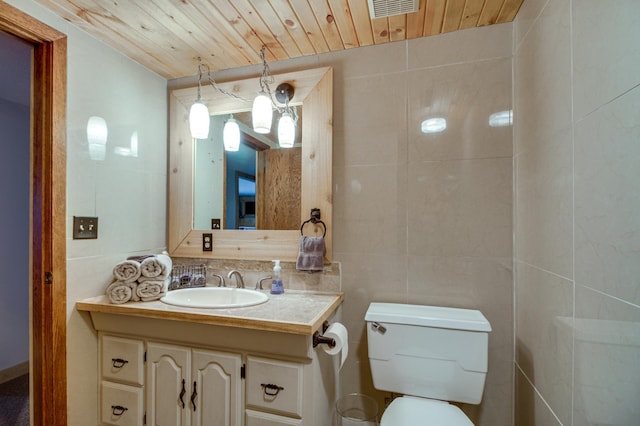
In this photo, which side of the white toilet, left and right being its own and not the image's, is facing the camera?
front

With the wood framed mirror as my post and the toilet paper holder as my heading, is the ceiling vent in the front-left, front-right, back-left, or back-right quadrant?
front-left

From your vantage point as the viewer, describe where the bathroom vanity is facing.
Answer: facing the viewer and to the left of the viewer

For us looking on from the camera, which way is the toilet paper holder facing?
facing to the right of the viewer

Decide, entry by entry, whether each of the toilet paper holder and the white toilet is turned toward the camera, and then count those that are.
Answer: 1

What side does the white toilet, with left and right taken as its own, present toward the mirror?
right

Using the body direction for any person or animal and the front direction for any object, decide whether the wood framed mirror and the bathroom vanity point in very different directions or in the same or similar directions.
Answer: same or similar directions

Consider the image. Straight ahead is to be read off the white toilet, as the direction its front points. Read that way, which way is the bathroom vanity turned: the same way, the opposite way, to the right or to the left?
the same way

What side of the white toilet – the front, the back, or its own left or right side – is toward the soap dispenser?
right

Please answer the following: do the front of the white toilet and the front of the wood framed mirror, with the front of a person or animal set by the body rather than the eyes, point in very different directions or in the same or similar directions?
same or similar directions
